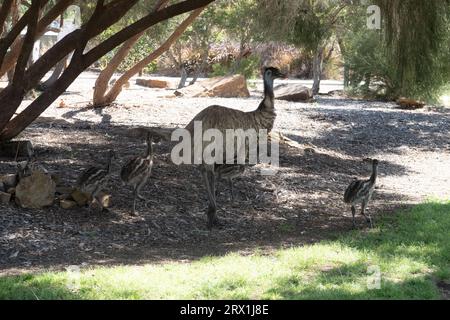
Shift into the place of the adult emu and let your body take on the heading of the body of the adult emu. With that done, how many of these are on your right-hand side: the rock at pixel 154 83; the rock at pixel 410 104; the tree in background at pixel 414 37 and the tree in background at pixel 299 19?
0

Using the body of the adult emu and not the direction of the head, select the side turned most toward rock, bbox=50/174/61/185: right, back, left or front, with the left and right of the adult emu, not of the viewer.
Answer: back

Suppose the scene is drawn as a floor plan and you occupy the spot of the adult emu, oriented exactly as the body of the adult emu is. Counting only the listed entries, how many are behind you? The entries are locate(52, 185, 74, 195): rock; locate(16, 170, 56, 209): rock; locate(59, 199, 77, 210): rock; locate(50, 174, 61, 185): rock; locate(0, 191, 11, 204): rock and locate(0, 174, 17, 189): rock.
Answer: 6

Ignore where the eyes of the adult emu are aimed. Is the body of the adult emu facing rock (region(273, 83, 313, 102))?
no

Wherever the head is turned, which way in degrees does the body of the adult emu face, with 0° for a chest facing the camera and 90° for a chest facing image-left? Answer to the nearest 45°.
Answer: approximately 270°

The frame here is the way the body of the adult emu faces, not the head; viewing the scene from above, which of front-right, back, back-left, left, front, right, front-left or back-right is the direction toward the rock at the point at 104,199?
back

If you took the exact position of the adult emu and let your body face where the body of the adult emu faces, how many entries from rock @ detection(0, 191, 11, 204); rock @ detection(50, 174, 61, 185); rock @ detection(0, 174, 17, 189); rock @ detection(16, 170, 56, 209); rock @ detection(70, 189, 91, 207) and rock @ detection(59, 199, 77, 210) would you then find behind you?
6

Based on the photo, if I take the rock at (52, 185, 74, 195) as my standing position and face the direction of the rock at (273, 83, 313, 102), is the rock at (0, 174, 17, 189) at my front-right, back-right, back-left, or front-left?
back-left

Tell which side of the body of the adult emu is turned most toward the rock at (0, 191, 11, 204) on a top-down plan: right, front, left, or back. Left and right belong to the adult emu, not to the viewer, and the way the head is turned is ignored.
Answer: back

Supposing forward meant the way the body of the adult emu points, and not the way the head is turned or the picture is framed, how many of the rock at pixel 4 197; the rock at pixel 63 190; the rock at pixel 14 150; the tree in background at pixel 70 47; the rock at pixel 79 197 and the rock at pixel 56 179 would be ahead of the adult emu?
0

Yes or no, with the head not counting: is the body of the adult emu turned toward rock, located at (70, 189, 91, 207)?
no

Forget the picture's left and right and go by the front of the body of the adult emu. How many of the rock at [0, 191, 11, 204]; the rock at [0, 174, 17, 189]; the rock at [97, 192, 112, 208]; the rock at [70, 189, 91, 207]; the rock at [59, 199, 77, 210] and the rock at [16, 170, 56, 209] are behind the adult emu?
6

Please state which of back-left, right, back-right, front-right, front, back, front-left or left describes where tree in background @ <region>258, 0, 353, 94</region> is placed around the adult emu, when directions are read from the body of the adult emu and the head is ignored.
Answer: left

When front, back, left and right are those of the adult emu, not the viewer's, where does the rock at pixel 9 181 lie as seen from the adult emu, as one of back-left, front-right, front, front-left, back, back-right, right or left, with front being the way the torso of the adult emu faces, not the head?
back

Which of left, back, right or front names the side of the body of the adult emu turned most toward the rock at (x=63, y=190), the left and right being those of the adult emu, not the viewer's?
back

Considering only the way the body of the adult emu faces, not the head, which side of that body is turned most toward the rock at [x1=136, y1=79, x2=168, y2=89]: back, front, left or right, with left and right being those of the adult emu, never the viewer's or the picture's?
left

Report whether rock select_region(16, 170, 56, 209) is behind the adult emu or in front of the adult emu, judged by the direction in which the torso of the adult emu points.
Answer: behind

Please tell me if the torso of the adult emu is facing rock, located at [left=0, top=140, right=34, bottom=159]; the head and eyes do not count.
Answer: no
